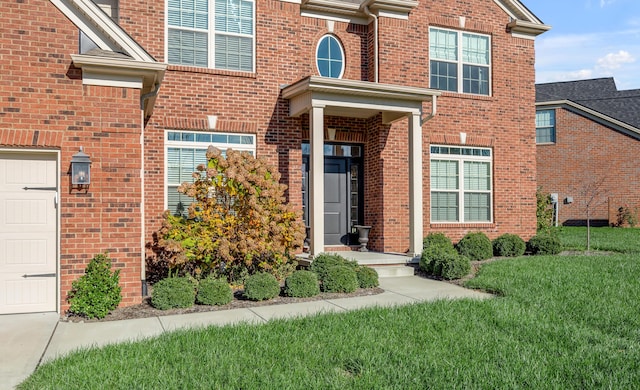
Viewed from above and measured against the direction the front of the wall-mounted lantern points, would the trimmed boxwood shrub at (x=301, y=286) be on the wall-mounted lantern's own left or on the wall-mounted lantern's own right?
on the wall-mounted lantern's own left

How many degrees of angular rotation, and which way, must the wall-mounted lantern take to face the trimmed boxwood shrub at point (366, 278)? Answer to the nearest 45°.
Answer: approximately 90° to its left

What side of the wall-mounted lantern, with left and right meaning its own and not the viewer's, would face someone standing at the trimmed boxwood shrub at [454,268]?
left

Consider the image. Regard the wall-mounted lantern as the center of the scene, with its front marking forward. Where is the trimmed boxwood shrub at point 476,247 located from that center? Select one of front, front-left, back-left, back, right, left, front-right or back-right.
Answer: left

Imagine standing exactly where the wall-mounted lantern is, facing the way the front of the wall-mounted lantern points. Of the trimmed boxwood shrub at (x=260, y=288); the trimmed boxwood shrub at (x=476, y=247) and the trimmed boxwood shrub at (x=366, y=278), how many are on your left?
3

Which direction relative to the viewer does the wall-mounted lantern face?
toward the camera

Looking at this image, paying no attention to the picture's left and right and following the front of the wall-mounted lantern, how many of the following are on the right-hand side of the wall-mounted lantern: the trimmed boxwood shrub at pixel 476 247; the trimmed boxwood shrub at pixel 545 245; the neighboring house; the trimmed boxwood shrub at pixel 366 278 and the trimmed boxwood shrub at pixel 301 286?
0

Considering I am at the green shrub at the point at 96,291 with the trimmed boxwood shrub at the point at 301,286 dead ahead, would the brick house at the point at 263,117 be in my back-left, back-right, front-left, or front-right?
front-left

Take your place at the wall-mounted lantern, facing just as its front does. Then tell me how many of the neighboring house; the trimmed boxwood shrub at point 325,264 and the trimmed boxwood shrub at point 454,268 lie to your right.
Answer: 0

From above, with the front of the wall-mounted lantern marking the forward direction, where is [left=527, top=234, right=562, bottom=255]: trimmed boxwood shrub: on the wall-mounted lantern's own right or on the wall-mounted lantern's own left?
on the wall-mounted lantern's own left

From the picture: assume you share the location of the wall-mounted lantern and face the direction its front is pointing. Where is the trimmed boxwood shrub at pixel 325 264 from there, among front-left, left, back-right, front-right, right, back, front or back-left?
left

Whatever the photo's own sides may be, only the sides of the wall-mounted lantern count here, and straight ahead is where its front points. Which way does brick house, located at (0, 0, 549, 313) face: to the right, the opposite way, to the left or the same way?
the same way

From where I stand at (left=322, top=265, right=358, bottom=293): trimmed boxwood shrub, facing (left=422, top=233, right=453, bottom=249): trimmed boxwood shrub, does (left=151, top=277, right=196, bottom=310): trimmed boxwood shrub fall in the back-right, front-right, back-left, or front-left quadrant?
back-left
